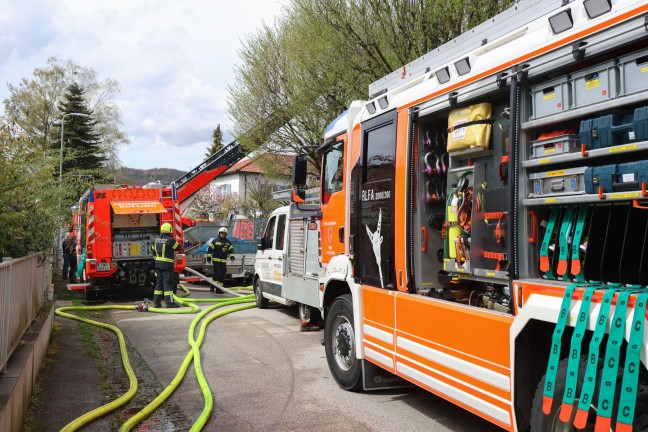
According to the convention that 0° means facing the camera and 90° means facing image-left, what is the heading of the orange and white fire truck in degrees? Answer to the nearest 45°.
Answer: approximately 135°

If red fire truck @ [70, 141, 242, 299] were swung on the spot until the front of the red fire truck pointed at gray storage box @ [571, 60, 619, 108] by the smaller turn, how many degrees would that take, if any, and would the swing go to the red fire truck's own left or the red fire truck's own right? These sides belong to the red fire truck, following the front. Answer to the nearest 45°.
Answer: approximately 180°

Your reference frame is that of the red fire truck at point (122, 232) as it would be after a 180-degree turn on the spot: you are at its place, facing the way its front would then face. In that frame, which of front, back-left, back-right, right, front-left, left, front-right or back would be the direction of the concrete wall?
front

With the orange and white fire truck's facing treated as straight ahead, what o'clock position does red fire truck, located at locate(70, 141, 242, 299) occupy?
The red fire truck is roughly at 12 o'clock from the orange and white fire truck.

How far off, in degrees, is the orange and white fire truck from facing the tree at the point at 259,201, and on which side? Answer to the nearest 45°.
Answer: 0° — it already faces it

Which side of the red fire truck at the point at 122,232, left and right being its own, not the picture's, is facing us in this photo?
back

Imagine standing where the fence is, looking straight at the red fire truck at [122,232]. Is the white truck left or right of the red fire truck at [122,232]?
right
